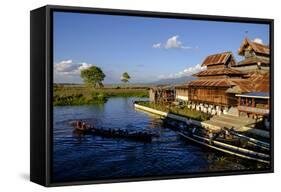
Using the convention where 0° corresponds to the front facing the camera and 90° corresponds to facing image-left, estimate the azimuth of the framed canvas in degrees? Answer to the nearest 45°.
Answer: approximately 315°
